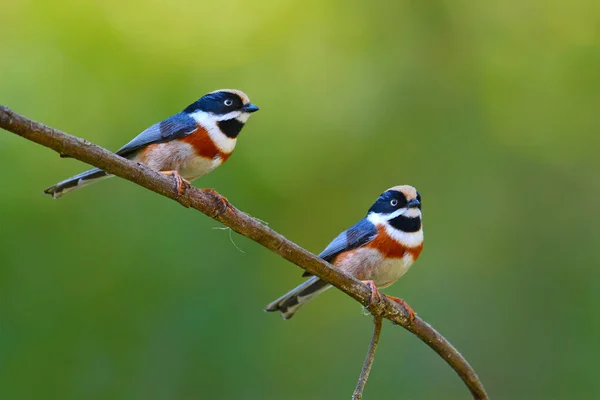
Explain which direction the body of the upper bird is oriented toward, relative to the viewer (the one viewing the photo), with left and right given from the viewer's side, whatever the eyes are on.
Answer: facing to the right of the viewer

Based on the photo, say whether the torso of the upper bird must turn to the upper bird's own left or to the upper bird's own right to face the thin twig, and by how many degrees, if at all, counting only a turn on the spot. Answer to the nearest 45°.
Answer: approximately 45° to the upper bird's own right

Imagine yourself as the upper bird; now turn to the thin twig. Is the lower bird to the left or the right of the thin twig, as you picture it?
left

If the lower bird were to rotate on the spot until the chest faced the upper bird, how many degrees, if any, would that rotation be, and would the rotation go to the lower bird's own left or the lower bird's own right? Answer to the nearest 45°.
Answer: approximately 135° to the lower bird's own right

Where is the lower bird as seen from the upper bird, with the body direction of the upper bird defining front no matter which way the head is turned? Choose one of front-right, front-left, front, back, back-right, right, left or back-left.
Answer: front

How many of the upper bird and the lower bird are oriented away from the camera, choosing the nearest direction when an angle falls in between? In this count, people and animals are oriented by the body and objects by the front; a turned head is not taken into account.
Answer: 0
